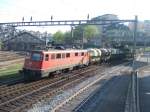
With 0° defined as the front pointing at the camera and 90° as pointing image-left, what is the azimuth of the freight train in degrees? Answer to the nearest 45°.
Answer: approximately 45°
